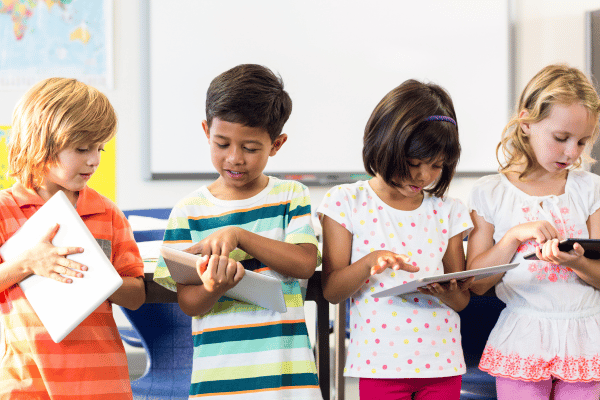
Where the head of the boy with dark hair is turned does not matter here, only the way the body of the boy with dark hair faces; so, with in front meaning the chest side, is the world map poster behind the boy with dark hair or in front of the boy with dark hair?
behind

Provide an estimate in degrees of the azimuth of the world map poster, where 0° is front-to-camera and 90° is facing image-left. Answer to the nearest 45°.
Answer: approximately 0°

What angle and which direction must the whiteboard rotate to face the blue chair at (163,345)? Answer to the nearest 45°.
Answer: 0° — it already faces it

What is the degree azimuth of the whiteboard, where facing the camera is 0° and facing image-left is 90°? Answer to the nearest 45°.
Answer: approximately 0°

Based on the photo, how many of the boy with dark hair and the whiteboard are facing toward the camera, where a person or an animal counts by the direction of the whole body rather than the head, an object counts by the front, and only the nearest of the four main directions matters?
2

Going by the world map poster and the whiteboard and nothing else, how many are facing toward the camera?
2
